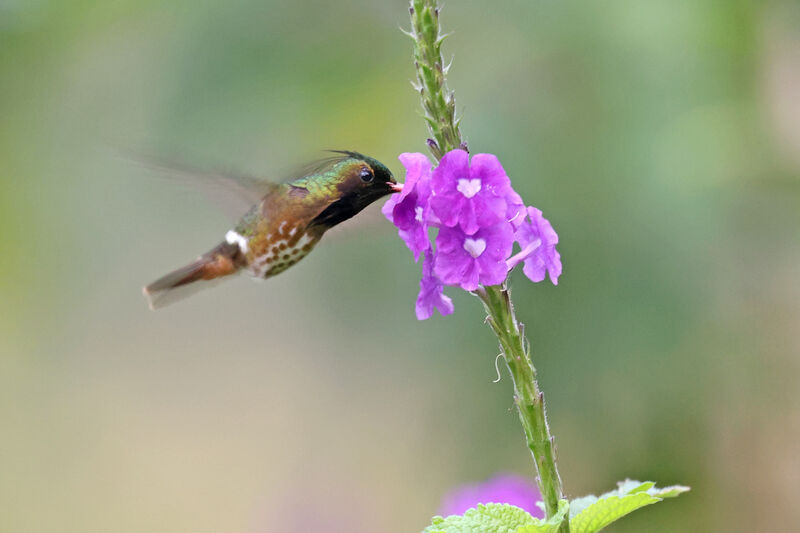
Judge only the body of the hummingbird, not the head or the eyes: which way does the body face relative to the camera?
to the viewer's right

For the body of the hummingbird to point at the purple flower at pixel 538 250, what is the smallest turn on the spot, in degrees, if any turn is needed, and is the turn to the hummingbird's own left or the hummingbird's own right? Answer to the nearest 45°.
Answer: approximately 45° to the hummingbird's own right
